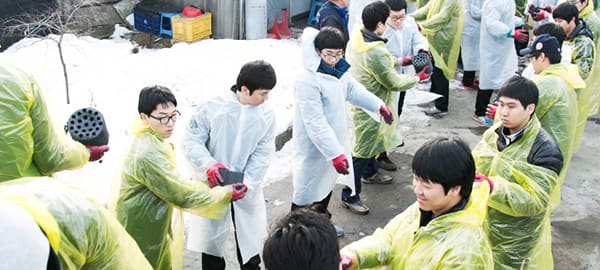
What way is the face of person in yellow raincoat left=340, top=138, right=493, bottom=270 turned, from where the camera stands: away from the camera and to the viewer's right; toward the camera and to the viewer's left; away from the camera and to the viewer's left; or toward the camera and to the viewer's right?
toward the camera and to the viewer's left

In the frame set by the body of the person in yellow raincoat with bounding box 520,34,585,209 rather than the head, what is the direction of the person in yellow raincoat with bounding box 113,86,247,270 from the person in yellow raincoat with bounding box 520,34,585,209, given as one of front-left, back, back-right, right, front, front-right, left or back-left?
front-left

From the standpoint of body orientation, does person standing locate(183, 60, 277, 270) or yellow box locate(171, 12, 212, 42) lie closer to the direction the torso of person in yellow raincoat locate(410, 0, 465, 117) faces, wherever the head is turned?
the yellow box

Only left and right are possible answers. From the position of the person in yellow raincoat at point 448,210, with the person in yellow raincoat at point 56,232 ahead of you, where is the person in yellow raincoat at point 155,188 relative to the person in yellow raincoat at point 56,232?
right

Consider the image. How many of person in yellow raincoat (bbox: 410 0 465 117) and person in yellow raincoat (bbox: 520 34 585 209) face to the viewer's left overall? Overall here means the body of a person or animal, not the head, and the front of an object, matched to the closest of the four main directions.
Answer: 2

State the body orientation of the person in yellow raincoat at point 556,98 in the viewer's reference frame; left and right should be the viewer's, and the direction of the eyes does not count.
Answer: facing to the left of the viewer

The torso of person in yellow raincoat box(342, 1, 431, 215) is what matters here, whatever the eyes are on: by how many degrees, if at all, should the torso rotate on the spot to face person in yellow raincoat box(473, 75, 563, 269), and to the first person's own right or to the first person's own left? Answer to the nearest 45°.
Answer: approximately 45° to the first person's own right

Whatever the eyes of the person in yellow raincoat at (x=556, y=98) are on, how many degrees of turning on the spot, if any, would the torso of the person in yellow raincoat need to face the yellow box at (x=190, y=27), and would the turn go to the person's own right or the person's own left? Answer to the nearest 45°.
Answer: approximately 45° to the person's own right

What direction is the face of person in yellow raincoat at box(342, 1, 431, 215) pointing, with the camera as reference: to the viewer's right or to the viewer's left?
to the viewer's right

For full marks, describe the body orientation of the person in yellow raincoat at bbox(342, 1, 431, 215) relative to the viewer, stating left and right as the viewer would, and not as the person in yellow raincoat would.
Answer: facing to the right of the viewer

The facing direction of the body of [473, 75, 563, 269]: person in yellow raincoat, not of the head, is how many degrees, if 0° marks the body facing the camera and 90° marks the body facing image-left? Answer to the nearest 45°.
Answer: approximately 45°

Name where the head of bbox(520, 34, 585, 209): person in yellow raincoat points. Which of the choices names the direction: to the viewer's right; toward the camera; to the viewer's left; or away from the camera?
to the viewer's left

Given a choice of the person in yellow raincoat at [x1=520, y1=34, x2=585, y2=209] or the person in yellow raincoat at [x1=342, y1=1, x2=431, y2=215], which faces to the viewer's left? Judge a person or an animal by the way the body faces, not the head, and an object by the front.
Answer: the person in yellow raincoat at [x1=520, y1=34, x2=585, y2=209]
